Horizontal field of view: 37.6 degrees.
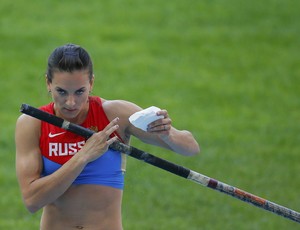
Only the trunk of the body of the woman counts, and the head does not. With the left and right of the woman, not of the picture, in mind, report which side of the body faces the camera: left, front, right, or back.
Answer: front
